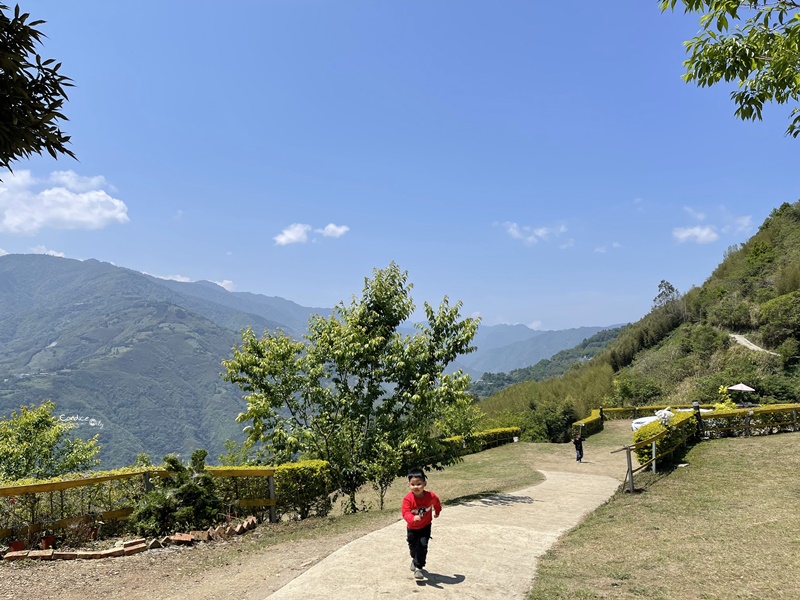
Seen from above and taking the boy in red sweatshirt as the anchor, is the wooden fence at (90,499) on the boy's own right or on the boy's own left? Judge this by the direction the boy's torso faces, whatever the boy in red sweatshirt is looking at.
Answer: on the boy's own right

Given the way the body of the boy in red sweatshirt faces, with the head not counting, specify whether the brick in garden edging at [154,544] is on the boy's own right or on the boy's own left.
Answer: on the boy's own right

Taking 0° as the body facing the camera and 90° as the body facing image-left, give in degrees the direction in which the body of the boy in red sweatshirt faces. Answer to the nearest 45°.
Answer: approximately 0°

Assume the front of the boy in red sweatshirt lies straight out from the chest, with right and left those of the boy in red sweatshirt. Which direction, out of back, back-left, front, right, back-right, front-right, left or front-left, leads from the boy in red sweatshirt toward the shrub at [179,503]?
back-right

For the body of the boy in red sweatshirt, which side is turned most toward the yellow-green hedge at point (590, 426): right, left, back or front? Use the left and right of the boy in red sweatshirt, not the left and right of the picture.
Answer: back
